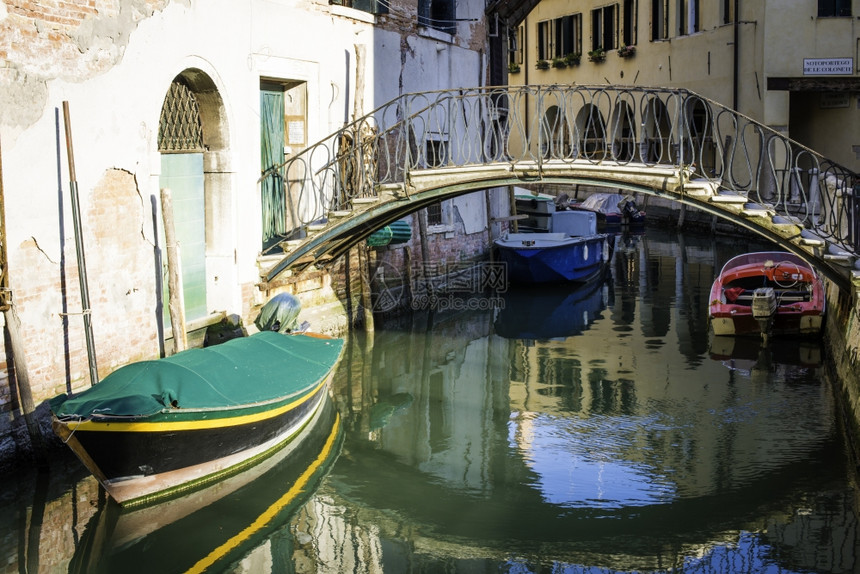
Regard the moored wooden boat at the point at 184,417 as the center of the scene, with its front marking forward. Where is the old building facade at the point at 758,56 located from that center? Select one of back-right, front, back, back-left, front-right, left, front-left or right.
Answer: back

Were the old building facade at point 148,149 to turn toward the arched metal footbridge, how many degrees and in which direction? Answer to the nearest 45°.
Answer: approximately 45° to its left

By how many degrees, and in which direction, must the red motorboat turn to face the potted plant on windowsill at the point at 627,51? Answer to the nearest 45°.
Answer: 0° — it already faces it

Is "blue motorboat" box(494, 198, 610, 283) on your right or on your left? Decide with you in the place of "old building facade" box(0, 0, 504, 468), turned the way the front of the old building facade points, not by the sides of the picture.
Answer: on your left

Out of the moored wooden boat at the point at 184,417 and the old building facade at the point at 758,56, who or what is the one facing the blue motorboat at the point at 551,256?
the old building facade

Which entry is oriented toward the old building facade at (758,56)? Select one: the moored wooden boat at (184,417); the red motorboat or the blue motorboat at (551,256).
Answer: the red motorboat

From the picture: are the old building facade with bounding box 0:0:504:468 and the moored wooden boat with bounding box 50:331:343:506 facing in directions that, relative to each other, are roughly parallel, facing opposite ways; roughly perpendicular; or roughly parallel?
roughly perpendicular

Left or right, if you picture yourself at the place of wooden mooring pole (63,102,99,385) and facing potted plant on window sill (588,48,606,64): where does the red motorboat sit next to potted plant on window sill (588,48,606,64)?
right

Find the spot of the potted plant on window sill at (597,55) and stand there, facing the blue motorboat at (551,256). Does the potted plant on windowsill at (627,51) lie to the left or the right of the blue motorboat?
left

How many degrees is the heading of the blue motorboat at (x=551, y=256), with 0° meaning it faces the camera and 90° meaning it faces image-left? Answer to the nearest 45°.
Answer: approximately 45°

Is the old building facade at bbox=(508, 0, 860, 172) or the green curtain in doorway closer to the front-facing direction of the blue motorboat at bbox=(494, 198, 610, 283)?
the green curtain in doorway

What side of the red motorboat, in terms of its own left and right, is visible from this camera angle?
back
